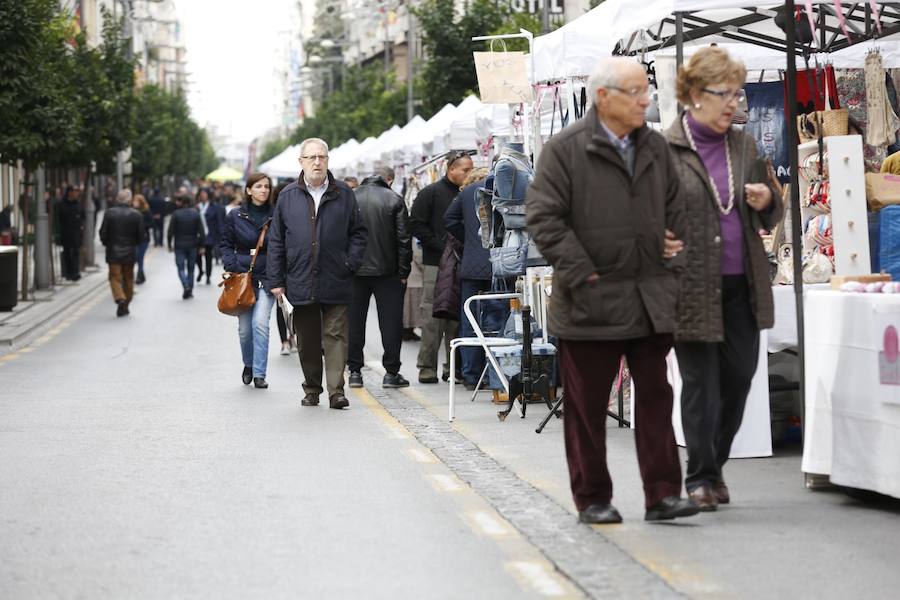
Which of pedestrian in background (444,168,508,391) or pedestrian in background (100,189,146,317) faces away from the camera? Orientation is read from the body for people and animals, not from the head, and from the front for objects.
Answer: pedestrian in background (100,189,146,317)

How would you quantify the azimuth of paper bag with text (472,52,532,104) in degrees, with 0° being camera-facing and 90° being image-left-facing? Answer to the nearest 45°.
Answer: approximately 0°

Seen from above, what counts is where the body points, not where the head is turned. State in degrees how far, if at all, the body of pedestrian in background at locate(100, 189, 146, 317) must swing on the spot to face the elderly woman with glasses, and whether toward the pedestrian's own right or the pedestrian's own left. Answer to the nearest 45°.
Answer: approximately 180°

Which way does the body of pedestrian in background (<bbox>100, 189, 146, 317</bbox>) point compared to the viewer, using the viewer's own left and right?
facing away from the viewer

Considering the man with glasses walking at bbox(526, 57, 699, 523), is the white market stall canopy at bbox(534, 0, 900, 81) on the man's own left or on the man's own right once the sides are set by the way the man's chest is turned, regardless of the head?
on the man's own left

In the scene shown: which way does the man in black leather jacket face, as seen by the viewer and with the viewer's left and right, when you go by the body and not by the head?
facing away from the viewer and to the right of the viewer

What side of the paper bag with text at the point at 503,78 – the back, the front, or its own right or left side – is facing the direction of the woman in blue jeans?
right

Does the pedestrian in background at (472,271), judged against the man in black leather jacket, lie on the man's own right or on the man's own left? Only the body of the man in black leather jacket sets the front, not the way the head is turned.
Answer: on the man's own right
